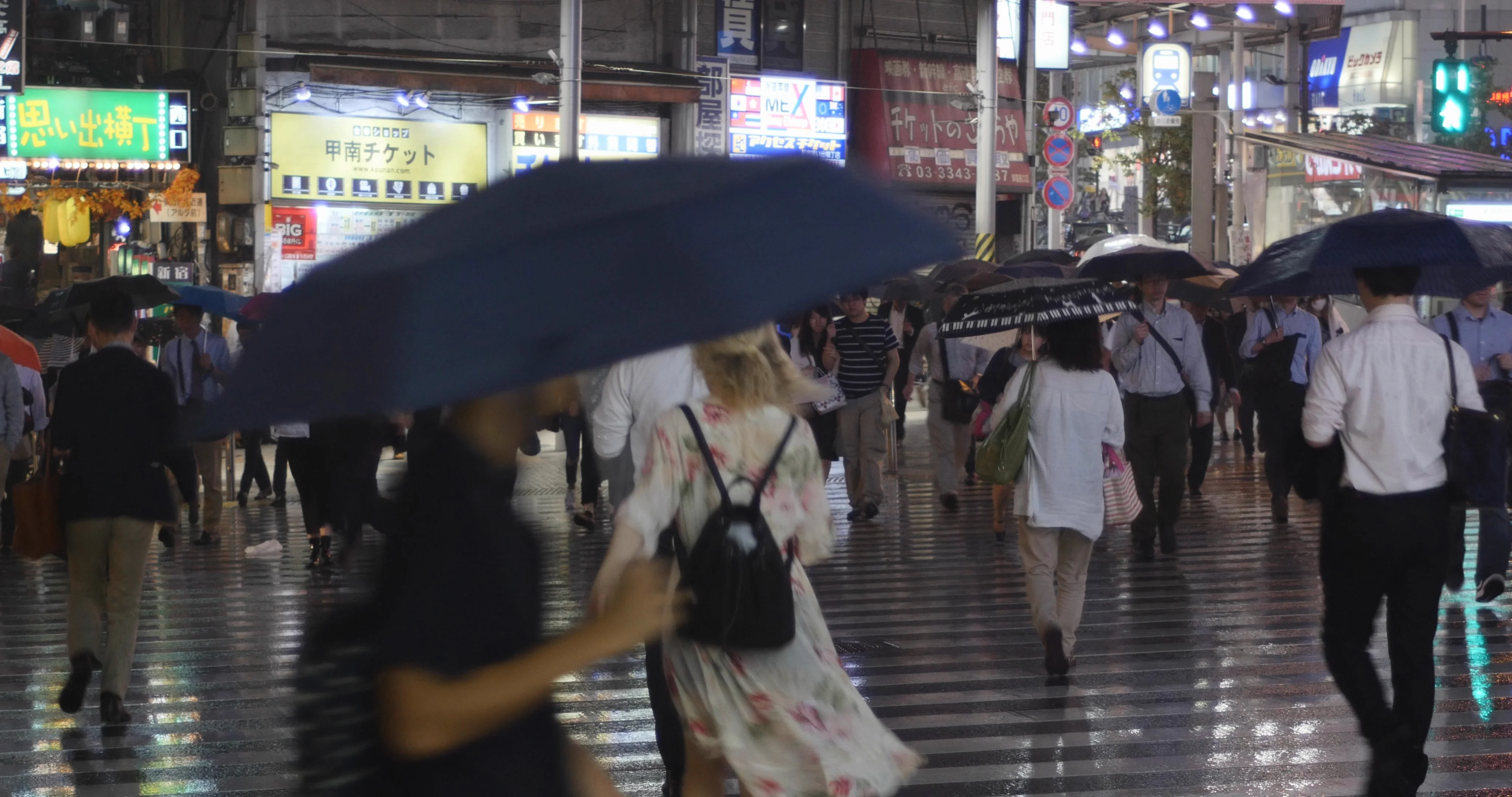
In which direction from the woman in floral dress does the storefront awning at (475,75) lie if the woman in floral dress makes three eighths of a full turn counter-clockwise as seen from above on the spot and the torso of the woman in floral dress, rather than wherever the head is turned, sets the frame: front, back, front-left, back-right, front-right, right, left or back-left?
back-right

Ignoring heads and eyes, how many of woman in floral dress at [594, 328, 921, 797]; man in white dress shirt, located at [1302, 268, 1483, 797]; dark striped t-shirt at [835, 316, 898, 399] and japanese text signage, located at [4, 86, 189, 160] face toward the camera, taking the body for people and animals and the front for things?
2

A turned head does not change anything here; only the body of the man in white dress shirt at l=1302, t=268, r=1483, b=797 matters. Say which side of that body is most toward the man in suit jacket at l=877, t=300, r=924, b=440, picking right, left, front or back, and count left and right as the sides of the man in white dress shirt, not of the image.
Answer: front

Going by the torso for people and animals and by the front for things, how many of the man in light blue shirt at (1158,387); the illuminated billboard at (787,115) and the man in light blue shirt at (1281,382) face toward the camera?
3

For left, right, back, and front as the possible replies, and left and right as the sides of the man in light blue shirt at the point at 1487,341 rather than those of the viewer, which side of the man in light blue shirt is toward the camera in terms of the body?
front

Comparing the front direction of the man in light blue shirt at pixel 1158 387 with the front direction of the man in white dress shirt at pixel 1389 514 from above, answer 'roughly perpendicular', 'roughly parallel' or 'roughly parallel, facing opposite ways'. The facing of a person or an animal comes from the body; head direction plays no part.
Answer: roughly parallel, facing opposite ways

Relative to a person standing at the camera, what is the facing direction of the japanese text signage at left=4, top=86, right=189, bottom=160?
facing the viewer

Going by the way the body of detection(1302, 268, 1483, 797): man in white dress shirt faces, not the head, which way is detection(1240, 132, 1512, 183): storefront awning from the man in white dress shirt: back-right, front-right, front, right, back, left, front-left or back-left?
front

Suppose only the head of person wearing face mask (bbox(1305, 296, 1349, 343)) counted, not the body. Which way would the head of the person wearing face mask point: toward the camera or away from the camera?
toward the camera

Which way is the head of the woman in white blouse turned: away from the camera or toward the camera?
away from the camera

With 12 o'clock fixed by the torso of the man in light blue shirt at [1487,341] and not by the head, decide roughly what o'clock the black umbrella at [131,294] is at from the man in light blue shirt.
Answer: The black umbrella is roughly at 3 o'clock from the man in light blue shirt.

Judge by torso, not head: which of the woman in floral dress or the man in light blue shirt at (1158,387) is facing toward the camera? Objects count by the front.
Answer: the man in light blue shirt

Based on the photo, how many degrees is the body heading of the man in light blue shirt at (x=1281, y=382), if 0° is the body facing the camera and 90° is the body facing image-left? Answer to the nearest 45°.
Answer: approximately 0°

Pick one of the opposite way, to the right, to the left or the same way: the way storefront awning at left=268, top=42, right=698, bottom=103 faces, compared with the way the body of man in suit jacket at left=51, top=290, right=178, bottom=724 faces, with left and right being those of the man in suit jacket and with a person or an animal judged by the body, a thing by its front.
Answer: the opposite way

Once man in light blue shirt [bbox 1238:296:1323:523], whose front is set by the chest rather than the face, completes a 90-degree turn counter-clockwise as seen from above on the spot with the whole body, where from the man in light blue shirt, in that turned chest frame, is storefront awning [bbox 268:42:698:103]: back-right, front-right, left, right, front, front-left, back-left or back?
back-left

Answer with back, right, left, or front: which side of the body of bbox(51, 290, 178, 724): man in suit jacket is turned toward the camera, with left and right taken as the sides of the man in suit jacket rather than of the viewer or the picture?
back

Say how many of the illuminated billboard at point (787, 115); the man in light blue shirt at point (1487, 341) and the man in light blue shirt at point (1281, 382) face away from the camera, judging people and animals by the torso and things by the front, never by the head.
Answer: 0

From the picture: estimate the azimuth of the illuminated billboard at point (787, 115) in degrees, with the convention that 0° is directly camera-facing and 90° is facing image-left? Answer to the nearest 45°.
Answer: approximately 0°

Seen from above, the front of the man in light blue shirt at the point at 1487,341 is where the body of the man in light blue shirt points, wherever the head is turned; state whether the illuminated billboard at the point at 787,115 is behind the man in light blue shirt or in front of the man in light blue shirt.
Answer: behind
